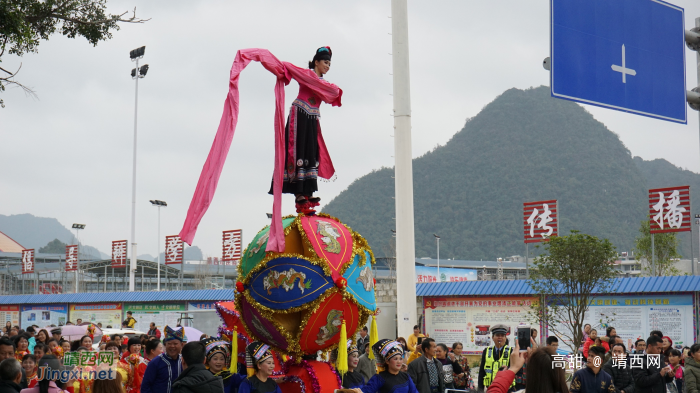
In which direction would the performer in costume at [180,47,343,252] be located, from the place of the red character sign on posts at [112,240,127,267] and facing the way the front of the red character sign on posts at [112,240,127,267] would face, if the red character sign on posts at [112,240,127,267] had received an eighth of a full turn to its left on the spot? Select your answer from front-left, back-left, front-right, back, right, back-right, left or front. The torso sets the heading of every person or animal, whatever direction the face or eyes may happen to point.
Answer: front-right

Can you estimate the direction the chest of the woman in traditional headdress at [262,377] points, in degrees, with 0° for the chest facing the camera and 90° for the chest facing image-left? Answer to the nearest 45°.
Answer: approximately 315°

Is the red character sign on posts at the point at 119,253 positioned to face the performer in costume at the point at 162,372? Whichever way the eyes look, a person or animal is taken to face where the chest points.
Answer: yes

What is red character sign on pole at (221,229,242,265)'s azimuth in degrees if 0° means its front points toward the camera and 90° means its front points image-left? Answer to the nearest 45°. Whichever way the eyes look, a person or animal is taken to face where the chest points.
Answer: approximately 0°

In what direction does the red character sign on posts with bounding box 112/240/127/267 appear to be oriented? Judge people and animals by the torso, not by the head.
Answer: toward the camera

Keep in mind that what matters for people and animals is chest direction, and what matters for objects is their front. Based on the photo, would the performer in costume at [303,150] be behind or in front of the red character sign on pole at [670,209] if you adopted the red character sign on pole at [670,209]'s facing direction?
in front

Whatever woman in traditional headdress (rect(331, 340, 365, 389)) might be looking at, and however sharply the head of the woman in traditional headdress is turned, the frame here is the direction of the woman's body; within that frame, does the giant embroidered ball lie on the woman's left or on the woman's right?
on the woman's right

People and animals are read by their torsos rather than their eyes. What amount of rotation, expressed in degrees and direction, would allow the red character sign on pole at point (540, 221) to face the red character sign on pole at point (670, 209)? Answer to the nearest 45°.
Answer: approximately 45° to its left

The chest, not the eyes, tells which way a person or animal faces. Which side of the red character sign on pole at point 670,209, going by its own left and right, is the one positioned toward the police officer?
front

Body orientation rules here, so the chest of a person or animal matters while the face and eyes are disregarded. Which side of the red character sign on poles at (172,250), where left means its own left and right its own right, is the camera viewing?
front

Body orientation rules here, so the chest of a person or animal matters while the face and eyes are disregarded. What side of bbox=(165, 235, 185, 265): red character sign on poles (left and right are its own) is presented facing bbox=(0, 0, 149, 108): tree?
front

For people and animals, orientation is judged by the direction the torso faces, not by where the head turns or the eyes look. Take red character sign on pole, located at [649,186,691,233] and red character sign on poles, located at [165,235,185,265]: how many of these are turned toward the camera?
2
